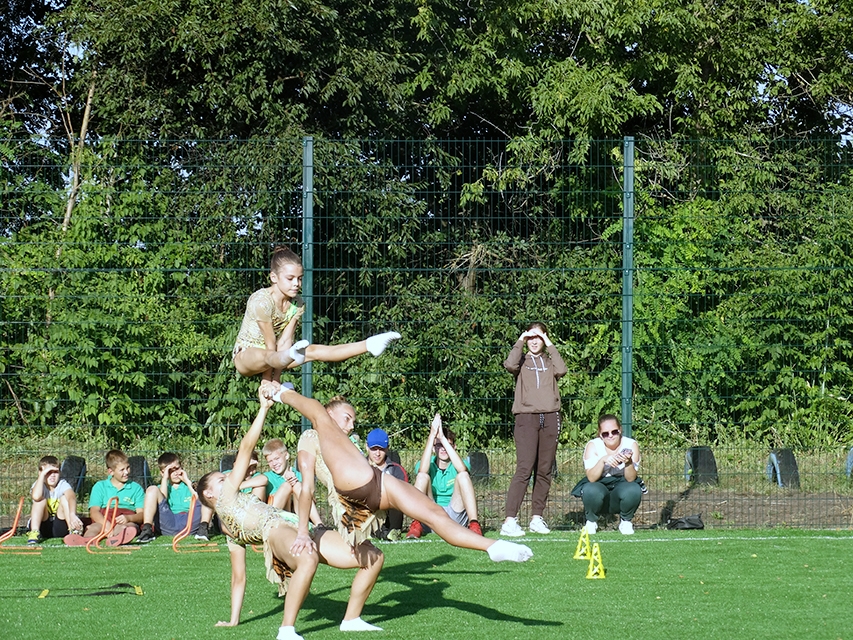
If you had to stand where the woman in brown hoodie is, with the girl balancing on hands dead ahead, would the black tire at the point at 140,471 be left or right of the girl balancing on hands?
right

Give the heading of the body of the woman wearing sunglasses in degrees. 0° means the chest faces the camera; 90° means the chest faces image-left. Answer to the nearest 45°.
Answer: approximately 0°

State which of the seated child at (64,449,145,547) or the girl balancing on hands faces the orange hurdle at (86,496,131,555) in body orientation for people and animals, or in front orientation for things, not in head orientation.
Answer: the seated child

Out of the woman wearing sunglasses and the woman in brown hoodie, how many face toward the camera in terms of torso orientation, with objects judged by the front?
2

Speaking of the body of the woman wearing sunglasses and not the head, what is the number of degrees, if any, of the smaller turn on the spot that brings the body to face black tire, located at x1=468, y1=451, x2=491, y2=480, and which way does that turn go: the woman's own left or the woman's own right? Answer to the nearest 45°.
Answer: approximately 90° to the woman's own right

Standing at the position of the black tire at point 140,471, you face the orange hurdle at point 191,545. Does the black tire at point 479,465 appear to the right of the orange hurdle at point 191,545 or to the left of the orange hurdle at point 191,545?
left
